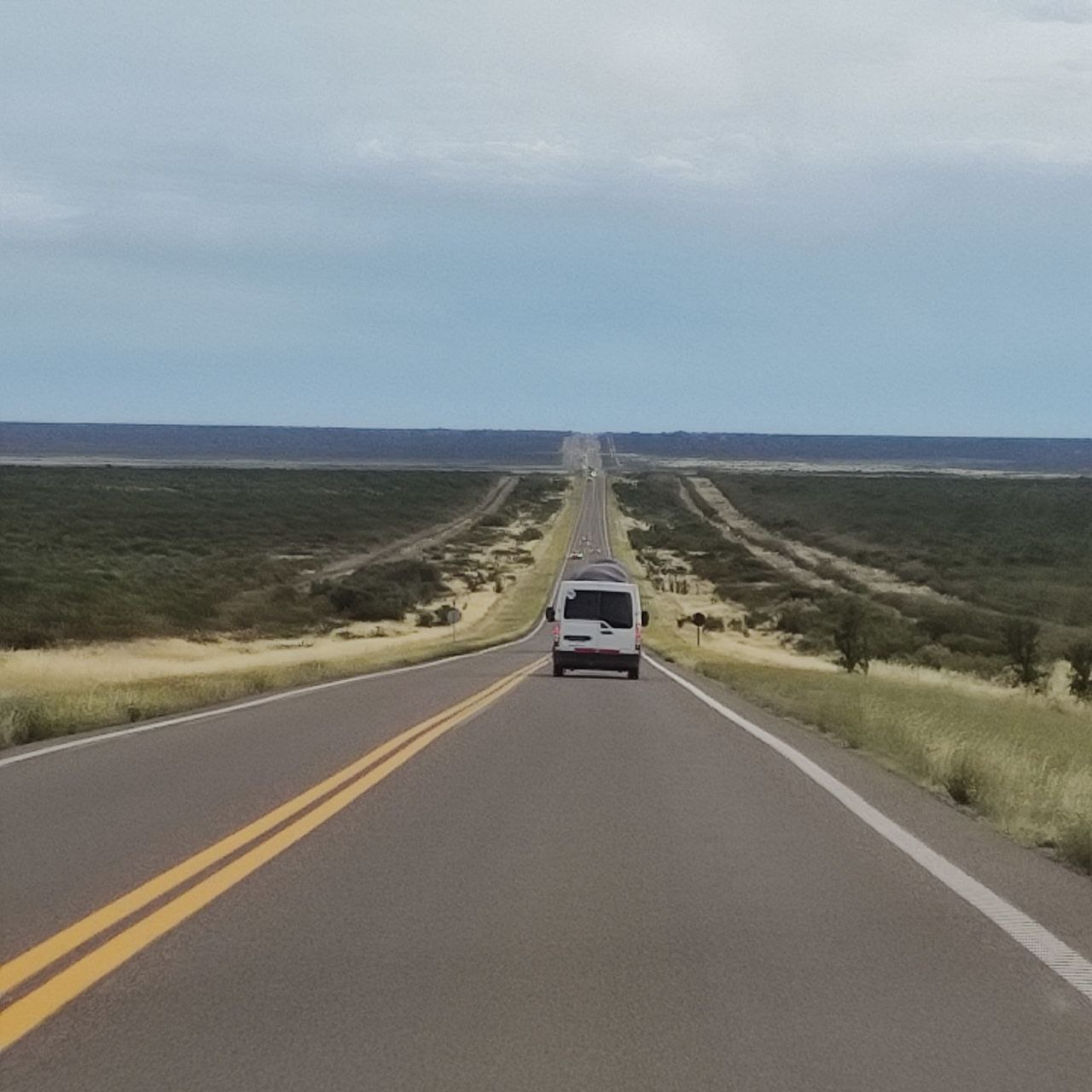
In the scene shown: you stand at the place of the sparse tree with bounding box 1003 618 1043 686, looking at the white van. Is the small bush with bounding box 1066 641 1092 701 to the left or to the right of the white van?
left

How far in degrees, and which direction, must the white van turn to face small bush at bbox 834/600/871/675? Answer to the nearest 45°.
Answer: approximately 45° to its right

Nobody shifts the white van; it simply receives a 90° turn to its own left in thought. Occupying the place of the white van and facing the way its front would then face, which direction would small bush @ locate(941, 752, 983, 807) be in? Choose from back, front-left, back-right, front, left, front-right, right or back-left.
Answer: left

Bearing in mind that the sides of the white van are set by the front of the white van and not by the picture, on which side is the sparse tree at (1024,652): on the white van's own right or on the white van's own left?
on the white van's own right

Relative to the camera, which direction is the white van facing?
away from the camera

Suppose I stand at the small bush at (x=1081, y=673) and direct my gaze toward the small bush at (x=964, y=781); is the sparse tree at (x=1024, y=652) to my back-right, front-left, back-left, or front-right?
back-right

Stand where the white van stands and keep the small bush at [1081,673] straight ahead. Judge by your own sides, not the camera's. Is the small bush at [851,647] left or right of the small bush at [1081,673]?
left

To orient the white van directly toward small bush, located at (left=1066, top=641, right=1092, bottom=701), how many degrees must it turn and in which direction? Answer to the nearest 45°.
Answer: approximately 45° to its right
